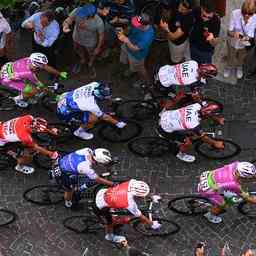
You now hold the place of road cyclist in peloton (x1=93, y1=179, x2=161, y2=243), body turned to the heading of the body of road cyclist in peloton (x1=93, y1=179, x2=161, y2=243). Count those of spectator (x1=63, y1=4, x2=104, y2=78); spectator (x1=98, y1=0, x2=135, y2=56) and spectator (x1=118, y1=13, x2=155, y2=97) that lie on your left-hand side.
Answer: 3

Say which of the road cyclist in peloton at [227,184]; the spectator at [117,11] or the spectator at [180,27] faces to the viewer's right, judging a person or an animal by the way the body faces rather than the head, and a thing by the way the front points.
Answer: the road cyclist in peloton

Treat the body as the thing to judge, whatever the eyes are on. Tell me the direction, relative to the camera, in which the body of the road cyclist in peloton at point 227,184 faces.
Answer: to the viewer's right

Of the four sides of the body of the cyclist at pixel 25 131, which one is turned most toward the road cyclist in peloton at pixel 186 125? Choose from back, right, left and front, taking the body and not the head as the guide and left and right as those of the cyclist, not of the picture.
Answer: front

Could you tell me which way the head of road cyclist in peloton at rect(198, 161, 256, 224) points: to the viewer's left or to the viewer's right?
to the viewer's right

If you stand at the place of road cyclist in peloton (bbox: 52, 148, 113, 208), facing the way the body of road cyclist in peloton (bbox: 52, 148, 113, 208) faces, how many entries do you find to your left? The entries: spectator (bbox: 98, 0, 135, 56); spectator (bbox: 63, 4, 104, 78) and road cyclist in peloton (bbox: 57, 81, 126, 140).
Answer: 3

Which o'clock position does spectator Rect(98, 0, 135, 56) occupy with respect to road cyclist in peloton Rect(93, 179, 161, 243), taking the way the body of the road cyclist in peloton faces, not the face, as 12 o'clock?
The spectator is roughly at 9 o'clock from the road cyclist in peloton.

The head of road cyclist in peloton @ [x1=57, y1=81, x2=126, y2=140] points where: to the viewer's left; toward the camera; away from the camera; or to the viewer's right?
to the viewer's right

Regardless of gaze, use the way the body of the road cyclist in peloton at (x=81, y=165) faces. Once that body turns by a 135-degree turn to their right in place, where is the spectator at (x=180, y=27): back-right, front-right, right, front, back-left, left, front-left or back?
back

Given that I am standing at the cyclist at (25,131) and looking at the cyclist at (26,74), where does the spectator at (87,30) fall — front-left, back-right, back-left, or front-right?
front-right

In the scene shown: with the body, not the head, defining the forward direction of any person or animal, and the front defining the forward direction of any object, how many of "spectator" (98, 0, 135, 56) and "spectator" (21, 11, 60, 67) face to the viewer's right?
0

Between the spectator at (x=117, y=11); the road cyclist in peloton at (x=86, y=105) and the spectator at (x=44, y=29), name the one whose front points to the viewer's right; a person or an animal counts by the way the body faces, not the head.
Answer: the road cyclist in peloton

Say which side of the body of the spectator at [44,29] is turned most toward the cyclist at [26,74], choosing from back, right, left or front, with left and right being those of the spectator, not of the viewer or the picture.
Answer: front

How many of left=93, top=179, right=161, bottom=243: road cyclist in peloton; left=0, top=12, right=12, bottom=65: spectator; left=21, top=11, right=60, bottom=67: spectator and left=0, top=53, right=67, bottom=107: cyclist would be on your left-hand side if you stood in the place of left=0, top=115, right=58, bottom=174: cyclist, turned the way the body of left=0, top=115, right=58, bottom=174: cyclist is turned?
3

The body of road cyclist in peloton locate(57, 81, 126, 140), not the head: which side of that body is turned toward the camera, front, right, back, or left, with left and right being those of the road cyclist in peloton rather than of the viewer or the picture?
right

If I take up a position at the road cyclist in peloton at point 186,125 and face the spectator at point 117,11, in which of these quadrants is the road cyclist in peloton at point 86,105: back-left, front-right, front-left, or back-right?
front-left
